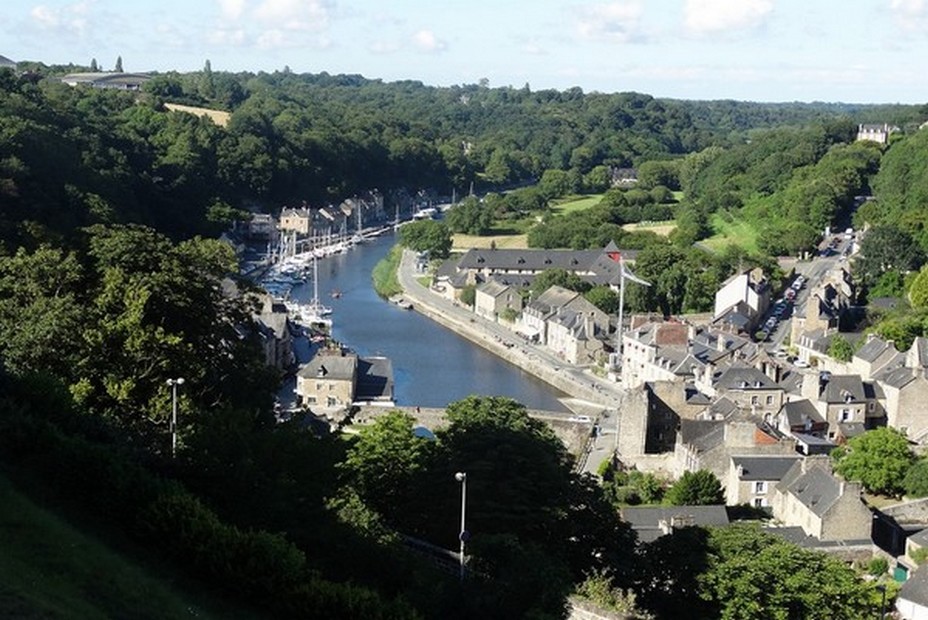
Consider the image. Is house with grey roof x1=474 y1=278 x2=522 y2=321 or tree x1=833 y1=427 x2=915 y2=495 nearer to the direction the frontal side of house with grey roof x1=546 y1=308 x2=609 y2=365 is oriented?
the tree

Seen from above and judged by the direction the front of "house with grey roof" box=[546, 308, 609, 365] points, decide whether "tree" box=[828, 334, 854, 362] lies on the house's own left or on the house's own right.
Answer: on the house's own left

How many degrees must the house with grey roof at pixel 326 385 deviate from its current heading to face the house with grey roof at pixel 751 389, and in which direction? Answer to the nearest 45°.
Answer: approximately 90° to its left

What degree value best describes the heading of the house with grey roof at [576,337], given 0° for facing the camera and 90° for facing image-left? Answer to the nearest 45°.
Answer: approximately 45°

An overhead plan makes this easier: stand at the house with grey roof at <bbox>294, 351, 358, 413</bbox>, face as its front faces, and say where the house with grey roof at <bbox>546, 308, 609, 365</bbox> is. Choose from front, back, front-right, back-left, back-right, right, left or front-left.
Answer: back-left

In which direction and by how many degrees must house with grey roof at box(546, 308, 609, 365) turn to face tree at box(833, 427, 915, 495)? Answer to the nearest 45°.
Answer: approximately 90° to its left

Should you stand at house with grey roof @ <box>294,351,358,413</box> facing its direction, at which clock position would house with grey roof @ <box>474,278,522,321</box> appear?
house with grey roof @ <box>474,278,522,321</box> is roughly at 7 o'clock from house with grey roof @ <box>294,351,358,413</box>.

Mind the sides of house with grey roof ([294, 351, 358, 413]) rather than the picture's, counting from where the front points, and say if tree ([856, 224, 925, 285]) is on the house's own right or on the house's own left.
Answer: on the house's own left

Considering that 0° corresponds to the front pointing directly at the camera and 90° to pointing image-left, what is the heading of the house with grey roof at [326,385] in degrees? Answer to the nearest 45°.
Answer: approximately 0°

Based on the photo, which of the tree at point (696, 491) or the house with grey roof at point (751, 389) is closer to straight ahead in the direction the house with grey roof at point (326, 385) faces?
the tree

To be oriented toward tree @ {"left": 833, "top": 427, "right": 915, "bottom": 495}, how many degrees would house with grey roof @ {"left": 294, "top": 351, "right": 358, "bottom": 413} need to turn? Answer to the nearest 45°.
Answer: approximately 45° to its left

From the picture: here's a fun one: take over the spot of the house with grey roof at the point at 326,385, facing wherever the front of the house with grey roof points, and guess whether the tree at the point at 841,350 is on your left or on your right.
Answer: on your left
